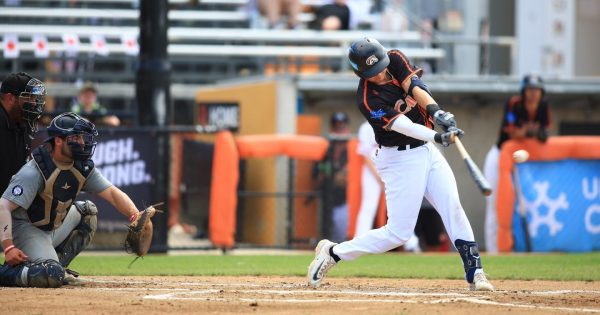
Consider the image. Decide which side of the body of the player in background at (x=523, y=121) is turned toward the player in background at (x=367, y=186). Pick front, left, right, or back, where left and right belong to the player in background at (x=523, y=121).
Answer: right

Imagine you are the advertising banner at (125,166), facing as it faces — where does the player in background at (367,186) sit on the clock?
The player in background is roughly at 9 o'clock from the advertising banner.

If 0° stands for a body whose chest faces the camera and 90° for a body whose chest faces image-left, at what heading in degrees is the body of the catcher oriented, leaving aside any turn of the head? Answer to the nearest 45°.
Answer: approximately 315°

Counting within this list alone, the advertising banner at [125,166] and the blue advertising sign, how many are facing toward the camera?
2

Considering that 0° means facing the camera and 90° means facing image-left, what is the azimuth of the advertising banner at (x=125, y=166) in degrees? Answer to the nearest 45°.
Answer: approximately 0°

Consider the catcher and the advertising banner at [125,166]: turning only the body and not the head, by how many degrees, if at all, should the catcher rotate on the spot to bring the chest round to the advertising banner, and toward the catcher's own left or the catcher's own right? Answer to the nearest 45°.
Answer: approximately 135° to the catcher's own left

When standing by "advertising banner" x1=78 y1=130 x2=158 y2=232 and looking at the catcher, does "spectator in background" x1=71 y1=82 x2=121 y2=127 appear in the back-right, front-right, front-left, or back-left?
back-right

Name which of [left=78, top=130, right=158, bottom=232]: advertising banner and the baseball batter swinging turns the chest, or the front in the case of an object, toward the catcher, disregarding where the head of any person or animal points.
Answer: the advertising banner
